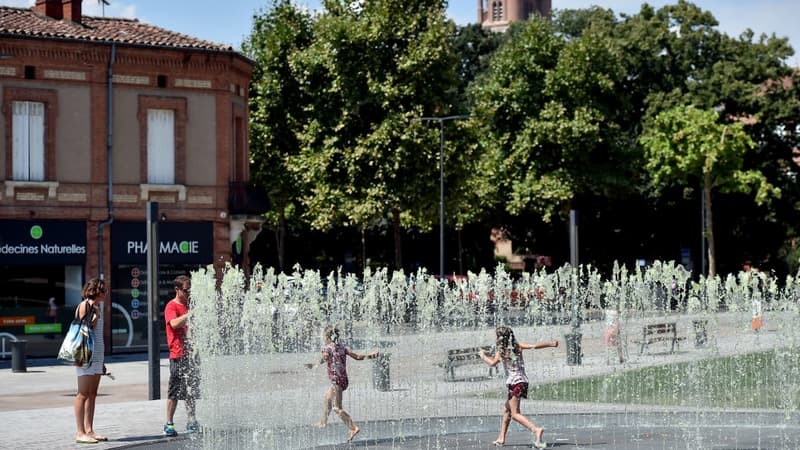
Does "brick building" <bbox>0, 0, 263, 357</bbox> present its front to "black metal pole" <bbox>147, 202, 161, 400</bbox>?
yes

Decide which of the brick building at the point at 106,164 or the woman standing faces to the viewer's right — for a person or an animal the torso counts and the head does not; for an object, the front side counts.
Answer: the woman standing

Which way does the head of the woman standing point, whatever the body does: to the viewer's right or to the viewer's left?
to the viewer's right

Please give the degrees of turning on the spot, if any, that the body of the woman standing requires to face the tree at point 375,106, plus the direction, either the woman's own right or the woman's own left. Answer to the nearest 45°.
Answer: approximately 90° to the woman's own left

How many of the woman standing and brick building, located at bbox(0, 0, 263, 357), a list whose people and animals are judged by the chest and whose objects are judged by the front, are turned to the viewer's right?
1

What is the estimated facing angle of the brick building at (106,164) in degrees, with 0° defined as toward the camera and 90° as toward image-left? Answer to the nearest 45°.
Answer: approximately 0°

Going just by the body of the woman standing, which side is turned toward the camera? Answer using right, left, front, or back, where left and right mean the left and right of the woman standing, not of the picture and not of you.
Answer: right

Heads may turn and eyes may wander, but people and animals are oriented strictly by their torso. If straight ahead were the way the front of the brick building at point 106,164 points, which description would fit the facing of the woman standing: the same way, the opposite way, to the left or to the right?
to the left

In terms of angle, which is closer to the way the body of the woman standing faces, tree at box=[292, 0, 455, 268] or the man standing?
the man standing
